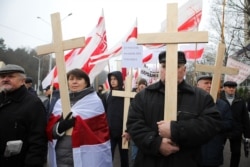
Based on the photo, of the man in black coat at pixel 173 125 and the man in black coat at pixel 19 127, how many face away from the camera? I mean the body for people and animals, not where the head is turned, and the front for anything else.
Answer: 0

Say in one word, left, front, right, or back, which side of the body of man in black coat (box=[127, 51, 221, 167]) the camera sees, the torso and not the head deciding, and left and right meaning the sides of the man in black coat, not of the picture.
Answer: front

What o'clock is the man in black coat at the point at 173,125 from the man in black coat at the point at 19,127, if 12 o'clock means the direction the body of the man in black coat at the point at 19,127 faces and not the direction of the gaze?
the man in black coat at the point at 173,125 is roughly at 9 o'clock from the man in black coat at the point at 19,127.

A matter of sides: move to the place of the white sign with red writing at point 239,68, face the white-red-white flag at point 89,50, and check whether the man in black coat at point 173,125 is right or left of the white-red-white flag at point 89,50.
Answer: left

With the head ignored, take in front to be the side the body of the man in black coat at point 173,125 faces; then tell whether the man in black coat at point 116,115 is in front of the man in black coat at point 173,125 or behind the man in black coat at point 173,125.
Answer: behind

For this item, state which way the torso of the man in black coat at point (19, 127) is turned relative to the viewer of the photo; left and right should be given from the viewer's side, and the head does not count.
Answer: facing the viewer and to the left of the viewer

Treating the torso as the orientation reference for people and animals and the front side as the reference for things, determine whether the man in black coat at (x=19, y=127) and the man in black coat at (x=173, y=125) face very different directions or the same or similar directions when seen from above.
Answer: same or similar directions
